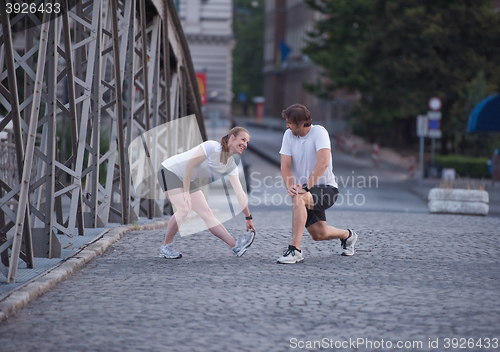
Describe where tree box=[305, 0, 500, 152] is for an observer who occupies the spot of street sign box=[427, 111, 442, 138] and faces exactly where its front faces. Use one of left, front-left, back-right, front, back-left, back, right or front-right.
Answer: back

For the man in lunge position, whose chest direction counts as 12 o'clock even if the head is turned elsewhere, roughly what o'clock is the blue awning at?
The blue awning is roughly at 5 o'clock from the man in lunge position.

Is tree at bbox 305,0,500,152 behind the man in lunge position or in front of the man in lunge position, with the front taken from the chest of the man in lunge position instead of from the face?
behind

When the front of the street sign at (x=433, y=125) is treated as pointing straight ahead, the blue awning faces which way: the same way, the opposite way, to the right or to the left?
to the right

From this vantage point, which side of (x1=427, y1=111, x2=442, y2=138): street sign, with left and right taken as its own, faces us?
front

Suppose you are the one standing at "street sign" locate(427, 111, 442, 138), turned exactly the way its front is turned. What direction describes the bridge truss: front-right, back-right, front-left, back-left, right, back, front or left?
front

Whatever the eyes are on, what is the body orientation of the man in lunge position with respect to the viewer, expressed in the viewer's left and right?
facing the viewer and to the left of the viewer

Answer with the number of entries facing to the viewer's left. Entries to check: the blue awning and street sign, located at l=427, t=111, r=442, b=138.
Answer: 1

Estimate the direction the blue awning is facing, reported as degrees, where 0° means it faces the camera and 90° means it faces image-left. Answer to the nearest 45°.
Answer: approximately 90°

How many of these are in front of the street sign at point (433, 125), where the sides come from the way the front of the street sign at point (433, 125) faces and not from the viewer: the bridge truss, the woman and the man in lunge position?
3

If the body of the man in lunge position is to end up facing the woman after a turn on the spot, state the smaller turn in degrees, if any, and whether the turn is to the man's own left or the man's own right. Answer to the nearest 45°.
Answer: approximately 45° to the man's own right

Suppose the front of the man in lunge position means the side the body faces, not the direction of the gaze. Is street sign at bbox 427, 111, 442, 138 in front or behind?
behind

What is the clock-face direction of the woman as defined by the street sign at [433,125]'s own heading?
The woman is roughly at 12 o'clock from the street sign.

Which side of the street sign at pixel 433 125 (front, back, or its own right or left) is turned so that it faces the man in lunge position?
front
